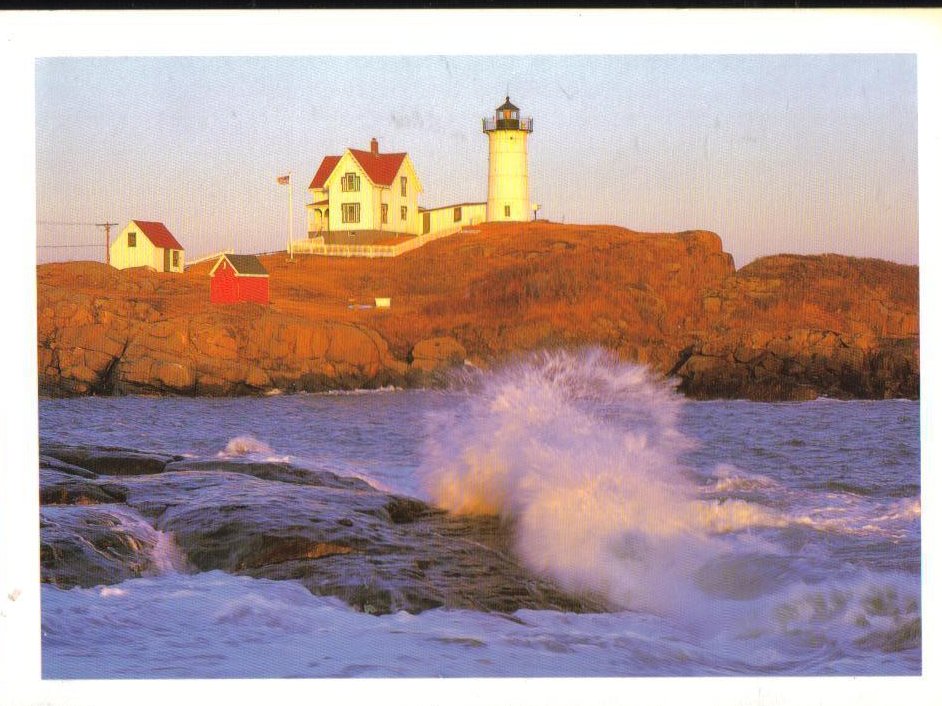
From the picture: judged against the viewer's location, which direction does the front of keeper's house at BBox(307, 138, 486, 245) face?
facing the viewer and to the left of the viewer

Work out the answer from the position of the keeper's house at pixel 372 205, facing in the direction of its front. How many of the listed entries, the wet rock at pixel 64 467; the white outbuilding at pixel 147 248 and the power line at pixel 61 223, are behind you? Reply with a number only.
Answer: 0

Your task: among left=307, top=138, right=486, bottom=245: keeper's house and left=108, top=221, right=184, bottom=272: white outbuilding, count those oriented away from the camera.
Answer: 0

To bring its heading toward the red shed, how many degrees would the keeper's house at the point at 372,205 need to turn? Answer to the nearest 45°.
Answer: approximately 45° to its right

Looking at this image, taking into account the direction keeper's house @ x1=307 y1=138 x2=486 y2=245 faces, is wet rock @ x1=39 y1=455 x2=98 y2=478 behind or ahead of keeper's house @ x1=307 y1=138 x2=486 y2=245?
ahead
